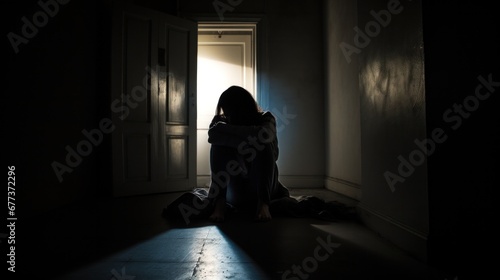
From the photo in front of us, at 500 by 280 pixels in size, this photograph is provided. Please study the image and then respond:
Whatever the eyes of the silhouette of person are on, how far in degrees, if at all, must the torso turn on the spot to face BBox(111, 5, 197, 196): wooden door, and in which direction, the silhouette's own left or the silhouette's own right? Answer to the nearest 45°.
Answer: approximately 135° to the silhouette's own right

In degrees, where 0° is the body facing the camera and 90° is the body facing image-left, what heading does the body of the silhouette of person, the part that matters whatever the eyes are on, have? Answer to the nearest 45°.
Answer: approximately 0°
